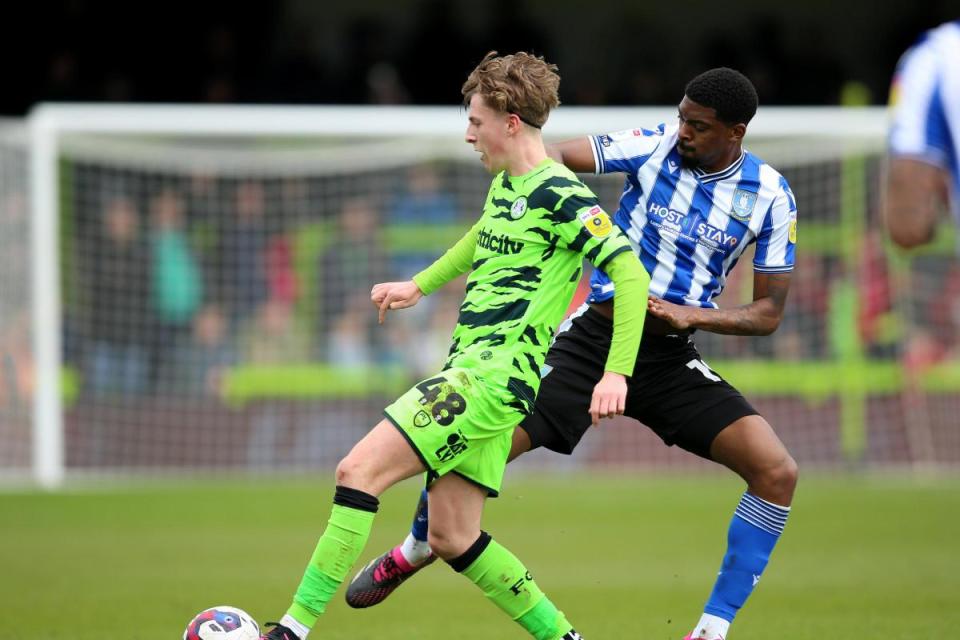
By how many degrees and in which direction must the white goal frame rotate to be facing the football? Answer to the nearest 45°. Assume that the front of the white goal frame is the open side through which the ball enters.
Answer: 0° — it already faces it

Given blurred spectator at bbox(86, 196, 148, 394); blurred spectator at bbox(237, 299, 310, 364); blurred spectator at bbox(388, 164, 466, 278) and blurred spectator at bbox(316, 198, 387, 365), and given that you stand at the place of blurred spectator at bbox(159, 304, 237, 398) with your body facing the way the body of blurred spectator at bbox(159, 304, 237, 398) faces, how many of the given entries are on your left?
3

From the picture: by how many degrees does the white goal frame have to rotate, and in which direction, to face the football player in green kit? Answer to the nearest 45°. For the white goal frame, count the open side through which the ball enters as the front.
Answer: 0° — it already faces them

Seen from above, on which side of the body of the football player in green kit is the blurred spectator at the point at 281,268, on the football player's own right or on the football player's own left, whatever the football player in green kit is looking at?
on the football player's own right

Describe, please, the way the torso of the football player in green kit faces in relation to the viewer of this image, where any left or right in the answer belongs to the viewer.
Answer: facing the viewer and to the left of the viewer

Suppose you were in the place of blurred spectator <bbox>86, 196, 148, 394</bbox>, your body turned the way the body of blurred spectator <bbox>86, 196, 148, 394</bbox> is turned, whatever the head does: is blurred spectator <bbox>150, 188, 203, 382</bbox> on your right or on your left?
on your left

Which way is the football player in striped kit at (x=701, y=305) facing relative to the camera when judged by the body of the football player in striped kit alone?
toward the camera

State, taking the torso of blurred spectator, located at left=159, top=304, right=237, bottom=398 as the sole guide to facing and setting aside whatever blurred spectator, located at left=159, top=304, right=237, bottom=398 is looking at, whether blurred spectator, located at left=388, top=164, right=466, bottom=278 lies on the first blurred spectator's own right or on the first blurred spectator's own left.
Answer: on the first blurred spectator's own left

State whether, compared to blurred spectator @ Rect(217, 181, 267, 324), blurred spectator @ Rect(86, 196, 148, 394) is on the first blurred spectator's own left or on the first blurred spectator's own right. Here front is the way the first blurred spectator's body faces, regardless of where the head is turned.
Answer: on the first blurred spectator's own right

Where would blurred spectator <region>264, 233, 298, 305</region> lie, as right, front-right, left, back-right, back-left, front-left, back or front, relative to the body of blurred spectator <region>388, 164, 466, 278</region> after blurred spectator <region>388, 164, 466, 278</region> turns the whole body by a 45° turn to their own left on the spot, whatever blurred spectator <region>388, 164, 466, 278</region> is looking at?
back-right

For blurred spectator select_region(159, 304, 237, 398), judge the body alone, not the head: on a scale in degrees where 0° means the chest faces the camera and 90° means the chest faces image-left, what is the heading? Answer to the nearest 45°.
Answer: approximately 0°

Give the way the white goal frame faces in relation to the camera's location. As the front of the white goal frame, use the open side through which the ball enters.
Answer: facing the viewer

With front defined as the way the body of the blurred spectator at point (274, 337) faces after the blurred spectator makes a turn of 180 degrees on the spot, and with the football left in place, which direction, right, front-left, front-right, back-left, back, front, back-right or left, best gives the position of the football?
back
